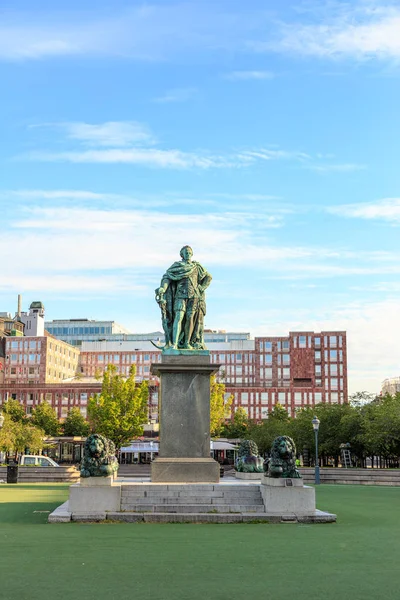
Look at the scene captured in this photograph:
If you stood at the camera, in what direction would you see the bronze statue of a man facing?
facing the viewer

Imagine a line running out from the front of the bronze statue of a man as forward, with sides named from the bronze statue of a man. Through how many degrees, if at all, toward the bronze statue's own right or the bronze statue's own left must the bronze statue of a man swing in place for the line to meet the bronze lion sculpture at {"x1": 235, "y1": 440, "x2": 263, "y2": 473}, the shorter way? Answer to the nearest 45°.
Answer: approximately 135° to the bronze statue's own left

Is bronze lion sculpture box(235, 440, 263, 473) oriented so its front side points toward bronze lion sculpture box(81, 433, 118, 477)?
no

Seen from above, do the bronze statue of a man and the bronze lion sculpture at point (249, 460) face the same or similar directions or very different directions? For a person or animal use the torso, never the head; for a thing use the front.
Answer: very different directions

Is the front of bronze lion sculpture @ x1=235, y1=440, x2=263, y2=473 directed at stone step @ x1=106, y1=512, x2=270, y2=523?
no

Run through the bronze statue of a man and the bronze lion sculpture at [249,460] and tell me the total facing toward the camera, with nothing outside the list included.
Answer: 1
